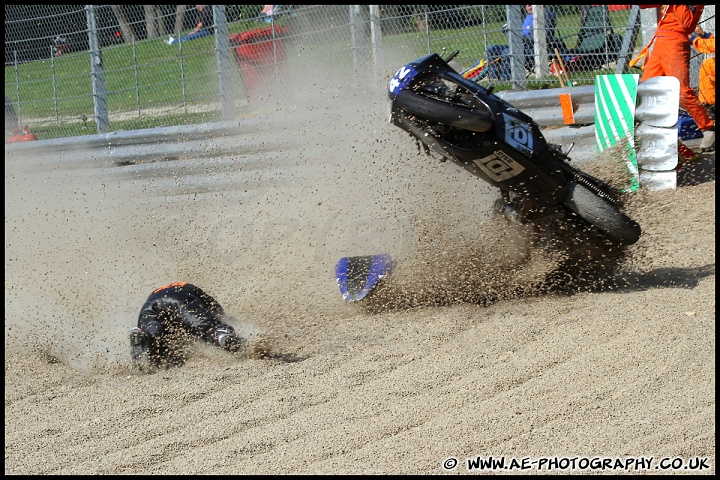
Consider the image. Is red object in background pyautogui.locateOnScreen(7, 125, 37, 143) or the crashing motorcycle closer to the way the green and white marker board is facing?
the crashing motorcycle

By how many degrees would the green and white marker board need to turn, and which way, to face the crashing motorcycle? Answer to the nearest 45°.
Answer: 0° — it already faces it

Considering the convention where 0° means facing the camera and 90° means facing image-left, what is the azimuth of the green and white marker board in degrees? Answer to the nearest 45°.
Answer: approximately 0°

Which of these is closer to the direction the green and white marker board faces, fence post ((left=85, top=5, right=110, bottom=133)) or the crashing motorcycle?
the crashing motorcycle

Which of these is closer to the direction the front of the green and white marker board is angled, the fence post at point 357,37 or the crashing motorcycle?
the crashing motorcycle
